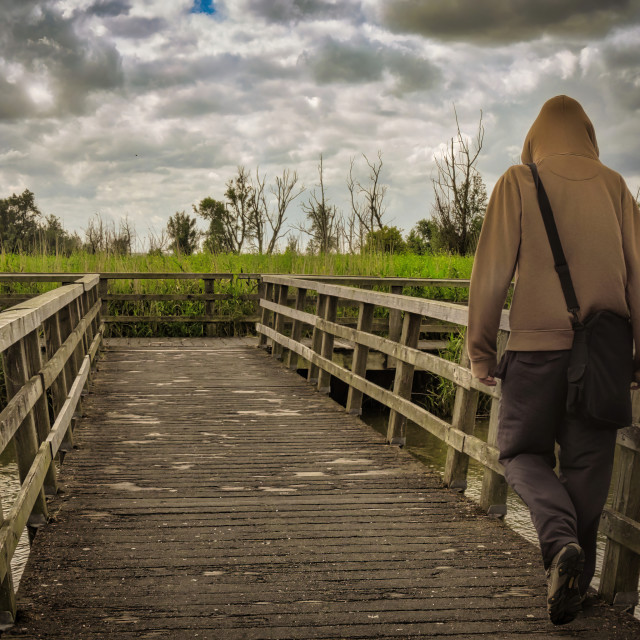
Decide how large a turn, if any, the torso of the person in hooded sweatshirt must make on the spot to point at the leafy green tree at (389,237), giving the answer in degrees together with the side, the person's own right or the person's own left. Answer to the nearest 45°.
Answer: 0° — they already face it

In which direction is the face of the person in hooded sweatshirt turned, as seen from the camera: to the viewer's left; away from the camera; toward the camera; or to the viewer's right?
away from the camera

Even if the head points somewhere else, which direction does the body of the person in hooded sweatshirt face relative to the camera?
away from the camera

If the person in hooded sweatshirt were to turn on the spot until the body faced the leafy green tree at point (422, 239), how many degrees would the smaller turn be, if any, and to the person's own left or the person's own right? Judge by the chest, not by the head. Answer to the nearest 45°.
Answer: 0° — they already face it
